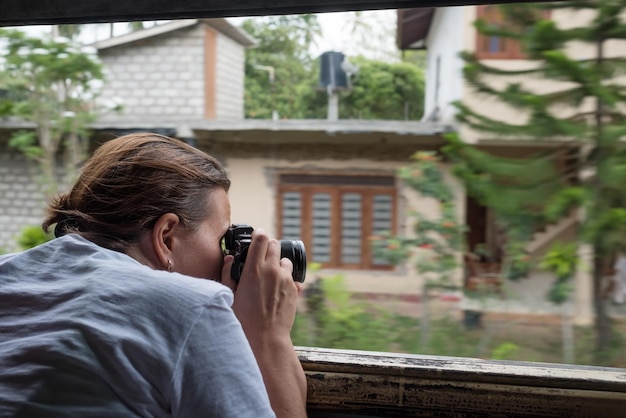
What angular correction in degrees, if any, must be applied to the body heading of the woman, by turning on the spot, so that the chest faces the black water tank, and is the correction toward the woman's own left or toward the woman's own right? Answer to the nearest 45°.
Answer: approximately 45° to the woman's own left

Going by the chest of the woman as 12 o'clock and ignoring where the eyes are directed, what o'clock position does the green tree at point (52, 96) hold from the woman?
The green tree is roughly at 10 o'clock from the woman.

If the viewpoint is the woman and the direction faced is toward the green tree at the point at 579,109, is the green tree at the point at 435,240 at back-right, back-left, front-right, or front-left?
front-left

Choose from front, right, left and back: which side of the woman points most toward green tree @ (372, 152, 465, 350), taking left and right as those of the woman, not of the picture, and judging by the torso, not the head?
front

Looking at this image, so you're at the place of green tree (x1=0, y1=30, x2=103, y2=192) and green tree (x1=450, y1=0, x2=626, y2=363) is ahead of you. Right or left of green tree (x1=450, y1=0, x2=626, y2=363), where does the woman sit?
right

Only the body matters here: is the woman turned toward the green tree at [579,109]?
yes

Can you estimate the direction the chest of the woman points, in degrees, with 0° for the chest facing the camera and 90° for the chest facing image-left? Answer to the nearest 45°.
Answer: approximately 225°

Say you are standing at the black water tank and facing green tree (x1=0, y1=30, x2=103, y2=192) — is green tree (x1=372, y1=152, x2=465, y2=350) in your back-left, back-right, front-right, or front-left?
front-left

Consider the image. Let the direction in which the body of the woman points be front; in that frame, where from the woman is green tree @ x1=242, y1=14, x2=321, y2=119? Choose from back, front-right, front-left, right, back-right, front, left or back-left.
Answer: front-left
